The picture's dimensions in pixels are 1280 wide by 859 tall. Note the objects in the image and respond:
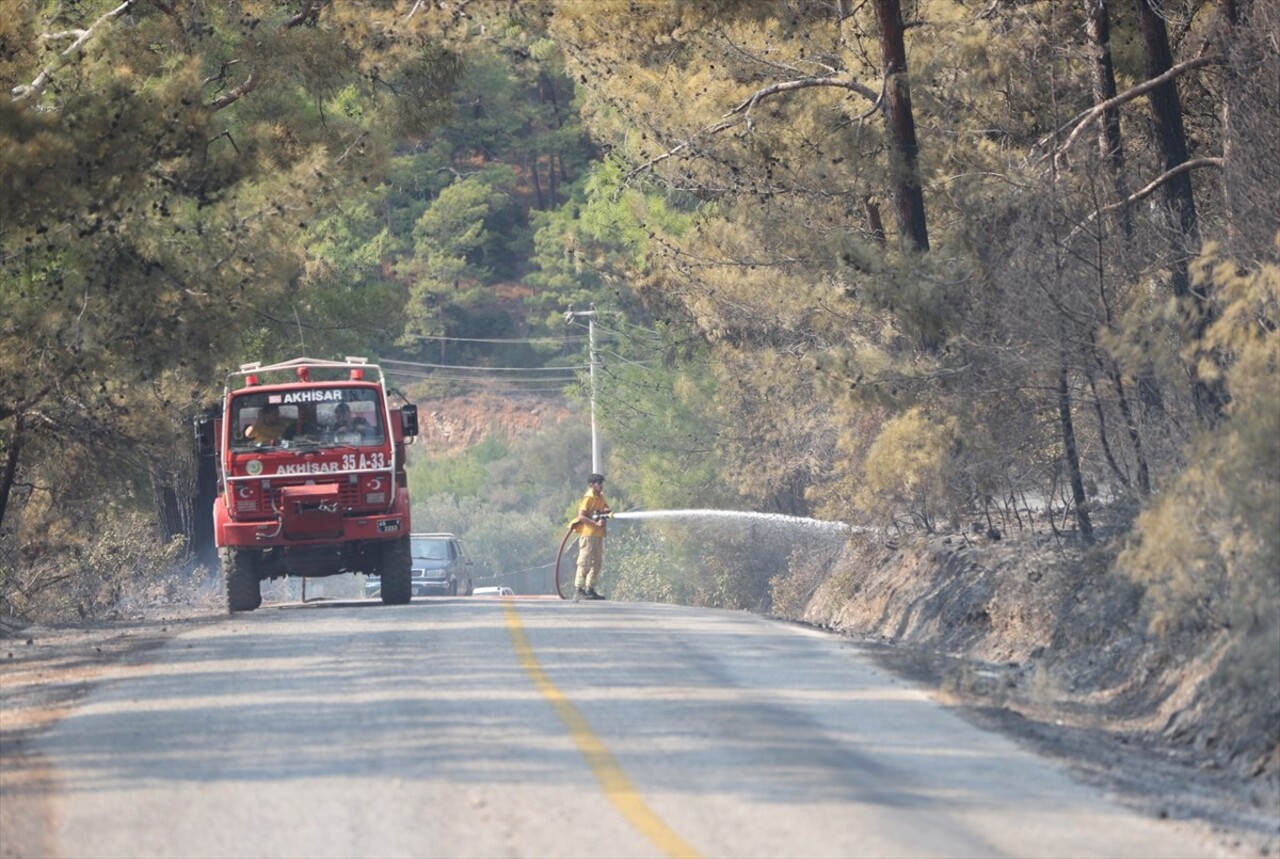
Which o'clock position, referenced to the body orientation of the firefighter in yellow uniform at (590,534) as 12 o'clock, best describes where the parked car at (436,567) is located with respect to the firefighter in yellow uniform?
The parked car is roughly at 7 o'clock from the firefighter in yellow uniform.

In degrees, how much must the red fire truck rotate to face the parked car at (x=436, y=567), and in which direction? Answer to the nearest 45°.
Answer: approximately 180°

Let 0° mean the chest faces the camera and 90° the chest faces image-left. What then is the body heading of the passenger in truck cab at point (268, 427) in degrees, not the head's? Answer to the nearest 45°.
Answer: approximately 0°
